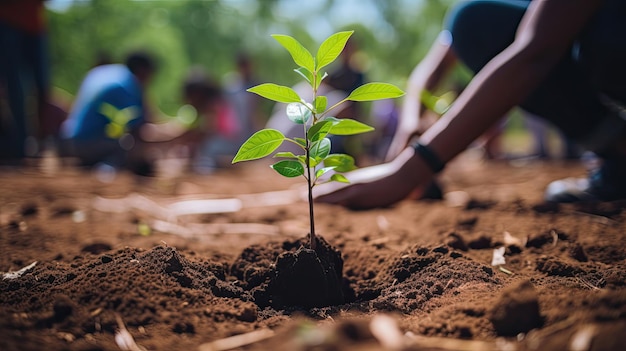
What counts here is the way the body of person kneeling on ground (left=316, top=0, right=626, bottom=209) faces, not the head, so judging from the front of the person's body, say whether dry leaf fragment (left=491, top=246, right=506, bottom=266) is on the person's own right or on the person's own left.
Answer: on the person's own left

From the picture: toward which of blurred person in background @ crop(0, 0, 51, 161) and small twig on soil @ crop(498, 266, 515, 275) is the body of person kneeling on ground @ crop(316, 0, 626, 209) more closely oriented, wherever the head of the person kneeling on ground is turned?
the blurred person in background

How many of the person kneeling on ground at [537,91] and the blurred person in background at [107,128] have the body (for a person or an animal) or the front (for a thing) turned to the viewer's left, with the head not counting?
1

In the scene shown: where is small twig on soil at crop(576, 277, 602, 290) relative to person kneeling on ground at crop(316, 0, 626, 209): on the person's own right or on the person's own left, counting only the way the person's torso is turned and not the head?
on the person's own left

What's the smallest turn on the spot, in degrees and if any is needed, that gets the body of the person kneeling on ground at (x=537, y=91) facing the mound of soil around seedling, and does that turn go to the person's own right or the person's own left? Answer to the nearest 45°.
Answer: approximately 45° to the person's own left

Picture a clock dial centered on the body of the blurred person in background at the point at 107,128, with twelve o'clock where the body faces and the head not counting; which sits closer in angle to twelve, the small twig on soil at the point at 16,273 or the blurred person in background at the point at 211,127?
the blurred person in background

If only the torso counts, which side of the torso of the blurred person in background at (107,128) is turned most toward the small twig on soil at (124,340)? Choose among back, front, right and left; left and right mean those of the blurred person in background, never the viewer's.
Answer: right

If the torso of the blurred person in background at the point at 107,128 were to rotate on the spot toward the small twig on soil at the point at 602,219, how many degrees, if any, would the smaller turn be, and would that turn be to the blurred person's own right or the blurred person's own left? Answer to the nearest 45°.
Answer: approximately 45° to the blurred person's own right

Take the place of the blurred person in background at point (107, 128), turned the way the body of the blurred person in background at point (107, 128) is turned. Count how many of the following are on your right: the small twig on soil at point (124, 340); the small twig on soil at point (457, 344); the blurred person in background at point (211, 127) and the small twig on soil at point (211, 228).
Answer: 3

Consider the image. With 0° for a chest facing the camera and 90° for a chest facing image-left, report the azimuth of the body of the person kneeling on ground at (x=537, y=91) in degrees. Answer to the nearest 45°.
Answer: approximately 90°

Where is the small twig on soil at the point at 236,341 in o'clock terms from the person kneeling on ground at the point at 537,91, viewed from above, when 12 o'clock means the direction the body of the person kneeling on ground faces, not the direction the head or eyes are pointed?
The small twig on soil is roughly at 10 o'clock from the person kneeling on ground.

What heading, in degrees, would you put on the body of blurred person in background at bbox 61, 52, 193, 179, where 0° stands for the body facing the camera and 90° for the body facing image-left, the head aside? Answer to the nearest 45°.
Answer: approximately 270°
